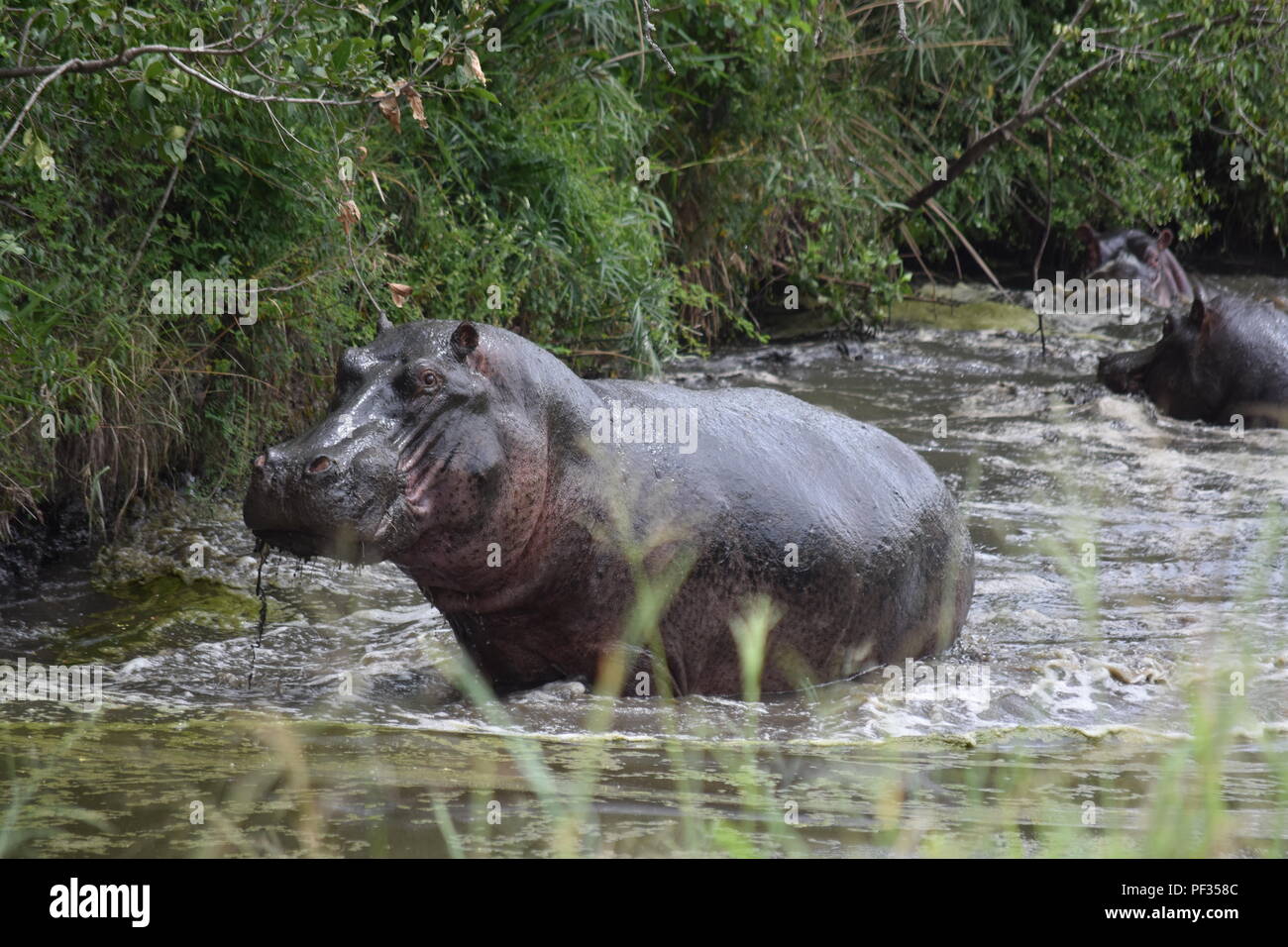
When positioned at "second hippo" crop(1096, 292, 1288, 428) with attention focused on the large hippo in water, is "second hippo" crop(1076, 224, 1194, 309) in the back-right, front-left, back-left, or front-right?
back-right

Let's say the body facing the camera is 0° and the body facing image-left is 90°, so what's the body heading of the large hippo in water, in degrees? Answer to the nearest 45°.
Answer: approximately 45°

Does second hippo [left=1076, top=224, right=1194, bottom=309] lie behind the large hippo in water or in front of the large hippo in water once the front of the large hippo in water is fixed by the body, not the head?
behind

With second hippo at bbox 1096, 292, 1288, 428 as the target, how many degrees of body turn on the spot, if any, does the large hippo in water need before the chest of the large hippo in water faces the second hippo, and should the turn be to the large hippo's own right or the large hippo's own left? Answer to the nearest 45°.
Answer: approximately 180°
